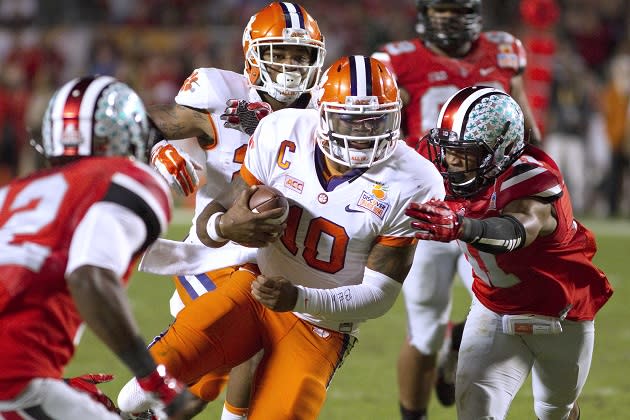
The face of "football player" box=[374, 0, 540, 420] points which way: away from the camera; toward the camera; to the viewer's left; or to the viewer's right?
toward the camera

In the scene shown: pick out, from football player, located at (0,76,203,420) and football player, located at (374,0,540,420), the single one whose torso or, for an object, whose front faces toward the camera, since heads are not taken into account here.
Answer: football player, located at (374,0,540,420)

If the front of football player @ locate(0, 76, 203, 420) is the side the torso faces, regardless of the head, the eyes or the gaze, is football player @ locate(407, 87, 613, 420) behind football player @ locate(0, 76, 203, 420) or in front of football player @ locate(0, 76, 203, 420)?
in front

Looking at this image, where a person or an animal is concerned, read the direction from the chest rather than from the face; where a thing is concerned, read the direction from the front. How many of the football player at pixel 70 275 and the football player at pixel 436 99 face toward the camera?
1

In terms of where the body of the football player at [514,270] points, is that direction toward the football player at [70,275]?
yes

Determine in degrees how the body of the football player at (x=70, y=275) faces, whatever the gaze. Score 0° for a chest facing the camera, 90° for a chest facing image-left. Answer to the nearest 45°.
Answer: approximately 225°

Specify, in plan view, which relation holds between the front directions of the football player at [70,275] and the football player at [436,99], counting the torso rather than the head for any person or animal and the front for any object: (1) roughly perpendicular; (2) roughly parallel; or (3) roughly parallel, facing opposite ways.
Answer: roughly parallel, facing opposite ways

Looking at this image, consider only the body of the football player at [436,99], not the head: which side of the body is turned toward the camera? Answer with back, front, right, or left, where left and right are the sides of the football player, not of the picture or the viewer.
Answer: front

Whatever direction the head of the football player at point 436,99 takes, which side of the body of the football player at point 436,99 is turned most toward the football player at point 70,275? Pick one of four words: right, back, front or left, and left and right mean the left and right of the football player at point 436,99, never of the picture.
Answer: front

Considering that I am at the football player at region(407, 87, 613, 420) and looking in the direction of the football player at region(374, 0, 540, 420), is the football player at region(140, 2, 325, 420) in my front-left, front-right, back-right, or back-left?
front-left

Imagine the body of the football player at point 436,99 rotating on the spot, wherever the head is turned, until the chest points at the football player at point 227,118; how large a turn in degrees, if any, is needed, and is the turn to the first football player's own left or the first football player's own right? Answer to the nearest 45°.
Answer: approximately 45° to the first football player's own right

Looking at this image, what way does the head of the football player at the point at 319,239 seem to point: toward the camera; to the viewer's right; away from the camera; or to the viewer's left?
toward the camera

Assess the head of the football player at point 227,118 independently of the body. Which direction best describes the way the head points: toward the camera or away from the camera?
toward the camera

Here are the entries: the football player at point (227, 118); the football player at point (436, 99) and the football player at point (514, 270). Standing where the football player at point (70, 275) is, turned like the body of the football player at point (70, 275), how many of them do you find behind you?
0

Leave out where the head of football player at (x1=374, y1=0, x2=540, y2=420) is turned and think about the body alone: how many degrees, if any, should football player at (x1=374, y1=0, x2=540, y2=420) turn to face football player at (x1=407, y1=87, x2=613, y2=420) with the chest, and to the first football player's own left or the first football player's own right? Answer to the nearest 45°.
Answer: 0° — they already face them

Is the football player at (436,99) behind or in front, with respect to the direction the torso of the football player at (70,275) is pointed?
in front

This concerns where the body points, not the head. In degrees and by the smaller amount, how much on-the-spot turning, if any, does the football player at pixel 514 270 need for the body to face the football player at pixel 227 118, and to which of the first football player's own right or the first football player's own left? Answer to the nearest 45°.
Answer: approximately 45° to the first football player's own right
